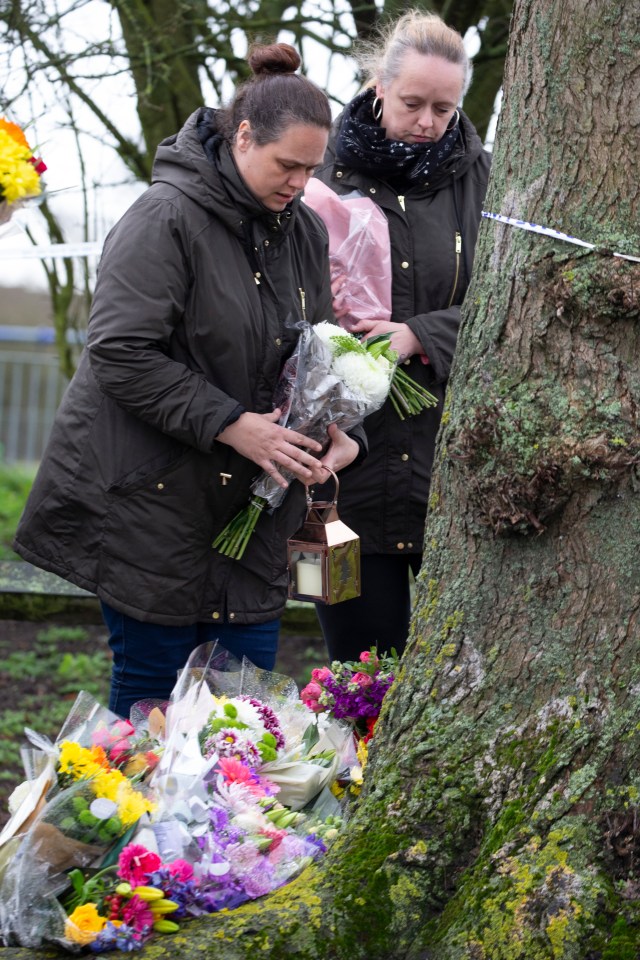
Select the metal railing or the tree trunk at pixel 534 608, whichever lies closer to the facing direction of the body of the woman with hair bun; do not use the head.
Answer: the tree trunk

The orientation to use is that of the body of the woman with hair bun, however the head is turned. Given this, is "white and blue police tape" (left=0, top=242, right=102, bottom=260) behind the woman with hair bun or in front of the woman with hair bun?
behind

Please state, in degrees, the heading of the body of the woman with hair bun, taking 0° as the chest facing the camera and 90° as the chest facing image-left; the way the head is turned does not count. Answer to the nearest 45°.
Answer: approximately 315°

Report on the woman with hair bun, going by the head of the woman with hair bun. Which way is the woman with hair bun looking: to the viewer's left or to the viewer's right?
to the viewer's right

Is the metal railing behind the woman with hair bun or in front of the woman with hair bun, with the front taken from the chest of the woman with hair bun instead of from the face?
behind

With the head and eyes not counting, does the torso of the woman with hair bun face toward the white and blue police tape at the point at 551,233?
yes

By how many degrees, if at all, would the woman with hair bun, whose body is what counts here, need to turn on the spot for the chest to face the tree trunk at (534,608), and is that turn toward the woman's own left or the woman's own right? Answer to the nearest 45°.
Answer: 0° — they already face it
